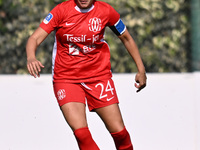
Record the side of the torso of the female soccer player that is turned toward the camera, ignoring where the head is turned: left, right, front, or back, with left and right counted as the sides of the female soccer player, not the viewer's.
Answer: front
